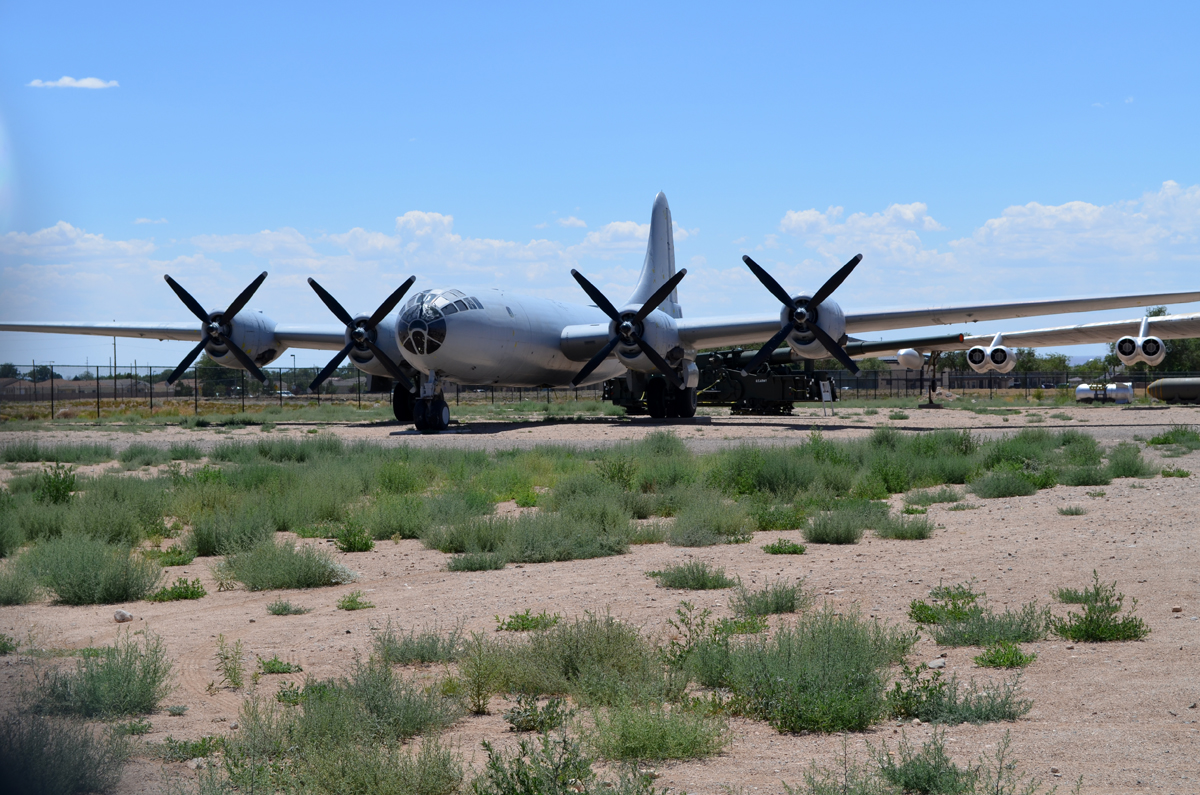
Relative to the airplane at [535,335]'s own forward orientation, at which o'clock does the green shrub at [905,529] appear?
The green shrub is roughly at 10 o'clock from the airplane.

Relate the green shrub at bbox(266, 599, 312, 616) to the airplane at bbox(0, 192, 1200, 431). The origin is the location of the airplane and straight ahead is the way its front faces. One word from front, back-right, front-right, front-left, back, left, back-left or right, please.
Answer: front-left

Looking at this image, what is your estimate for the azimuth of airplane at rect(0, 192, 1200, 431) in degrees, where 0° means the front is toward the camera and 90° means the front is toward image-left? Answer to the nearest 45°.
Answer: approximately 45°

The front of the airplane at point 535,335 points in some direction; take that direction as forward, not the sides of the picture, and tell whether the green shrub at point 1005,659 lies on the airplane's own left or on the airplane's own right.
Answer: on the airplane's own left

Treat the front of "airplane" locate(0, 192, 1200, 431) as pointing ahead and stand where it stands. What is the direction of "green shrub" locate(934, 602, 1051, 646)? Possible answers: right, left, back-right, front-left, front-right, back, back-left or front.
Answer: front-left

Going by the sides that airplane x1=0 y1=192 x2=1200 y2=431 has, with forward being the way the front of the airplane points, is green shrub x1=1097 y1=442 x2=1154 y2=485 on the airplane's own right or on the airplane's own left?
on the airplane's own left

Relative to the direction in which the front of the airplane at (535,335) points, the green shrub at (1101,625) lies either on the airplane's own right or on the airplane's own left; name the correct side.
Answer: on the airplane's own left

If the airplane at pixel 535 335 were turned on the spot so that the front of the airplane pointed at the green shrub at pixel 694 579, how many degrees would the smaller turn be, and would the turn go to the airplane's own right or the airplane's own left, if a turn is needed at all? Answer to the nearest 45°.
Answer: approximately 45° to the airplane's own left
